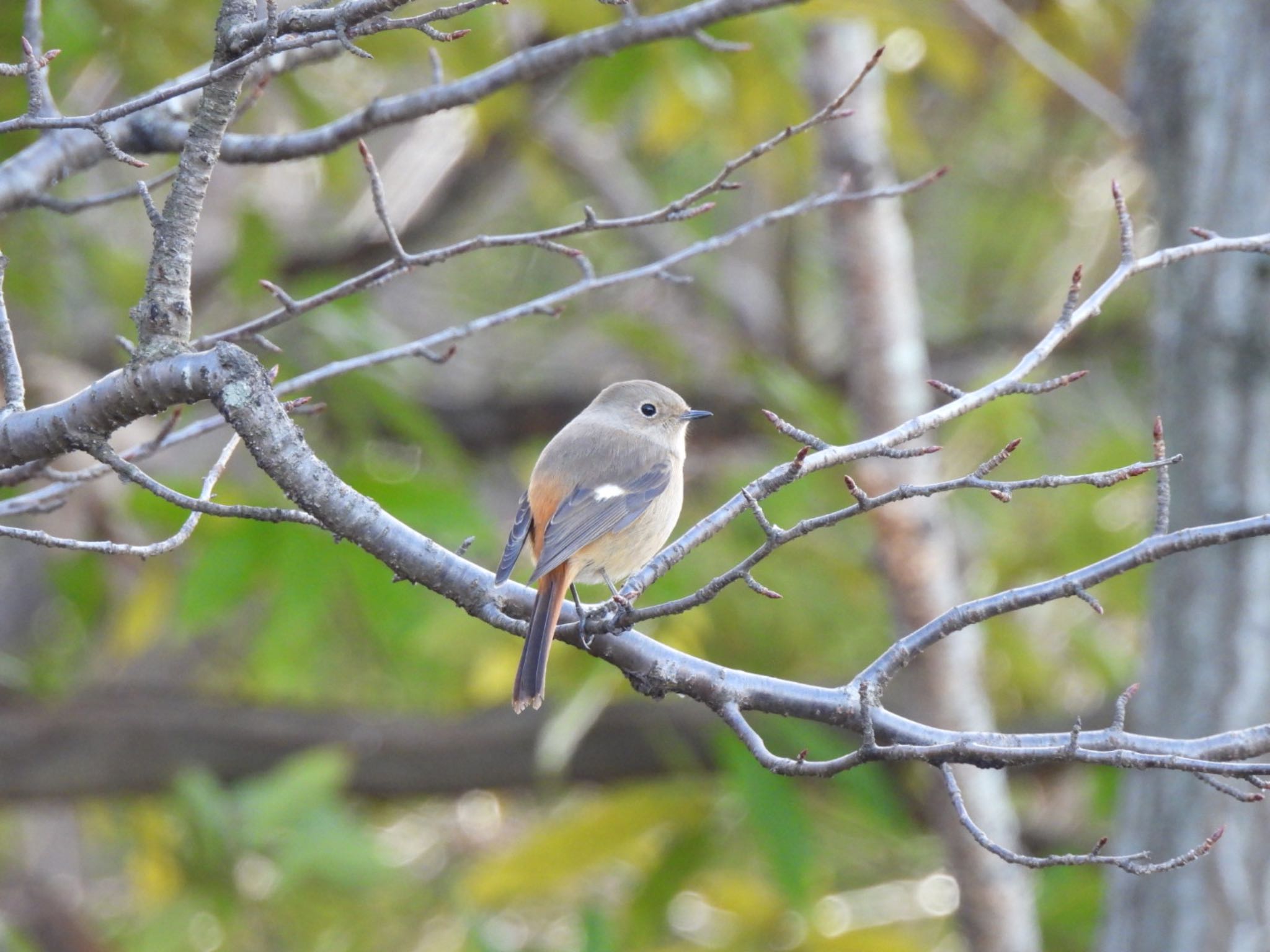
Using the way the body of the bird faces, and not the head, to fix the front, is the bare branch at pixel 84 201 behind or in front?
behind

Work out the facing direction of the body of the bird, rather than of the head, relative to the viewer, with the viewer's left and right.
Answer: facing away from the viewer and to the right of the viewer

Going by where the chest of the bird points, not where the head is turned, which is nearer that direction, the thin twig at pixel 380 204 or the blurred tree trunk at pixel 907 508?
the blurred tree trunk

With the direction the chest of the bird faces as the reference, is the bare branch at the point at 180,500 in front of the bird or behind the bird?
behind

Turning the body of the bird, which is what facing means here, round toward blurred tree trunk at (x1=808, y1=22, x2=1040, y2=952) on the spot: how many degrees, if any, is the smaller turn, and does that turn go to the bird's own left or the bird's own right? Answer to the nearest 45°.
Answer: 0° — it already faces it

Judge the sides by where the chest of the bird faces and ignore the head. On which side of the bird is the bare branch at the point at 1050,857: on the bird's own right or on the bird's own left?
on the bird's own right
